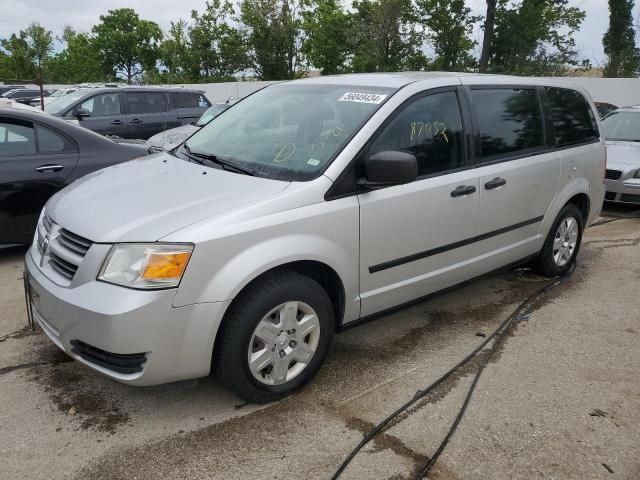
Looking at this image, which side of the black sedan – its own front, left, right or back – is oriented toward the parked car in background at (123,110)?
right

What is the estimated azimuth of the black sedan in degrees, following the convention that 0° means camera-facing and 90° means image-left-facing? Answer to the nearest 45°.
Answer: approximately 90°

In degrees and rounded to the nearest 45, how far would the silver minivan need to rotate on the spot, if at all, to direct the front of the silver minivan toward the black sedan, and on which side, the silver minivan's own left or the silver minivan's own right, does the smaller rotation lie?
approximately 90° to the silver minivan's own right

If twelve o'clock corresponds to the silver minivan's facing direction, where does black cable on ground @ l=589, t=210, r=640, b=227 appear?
The black cable on ground is roughly at 6 o'clock from the silver minivan.

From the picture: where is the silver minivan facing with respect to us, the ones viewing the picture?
facing the viewer and to the left of the viewer

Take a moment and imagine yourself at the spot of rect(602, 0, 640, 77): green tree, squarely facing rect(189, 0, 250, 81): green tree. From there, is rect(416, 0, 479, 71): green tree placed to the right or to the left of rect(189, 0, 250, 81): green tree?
left

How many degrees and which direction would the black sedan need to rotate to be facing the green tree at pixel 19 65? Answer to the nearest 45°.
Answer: approximately 90° to its right

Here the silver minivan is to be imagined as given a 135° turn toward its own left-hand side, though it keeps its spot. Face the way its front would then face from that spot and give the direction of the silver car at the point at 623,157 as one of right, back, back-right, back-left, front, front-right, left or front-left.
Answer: front-left

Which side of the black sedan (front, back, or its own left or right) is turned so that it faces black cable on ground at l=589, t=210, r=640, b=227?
back
